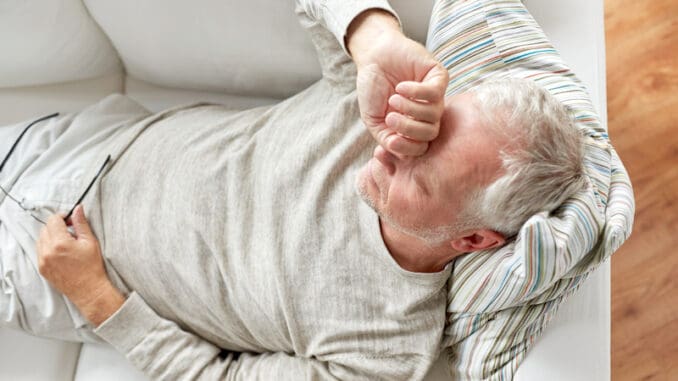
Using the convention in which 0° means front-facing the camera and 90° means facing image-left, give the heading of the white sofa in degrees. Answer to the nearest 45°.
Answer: approximately 0°
